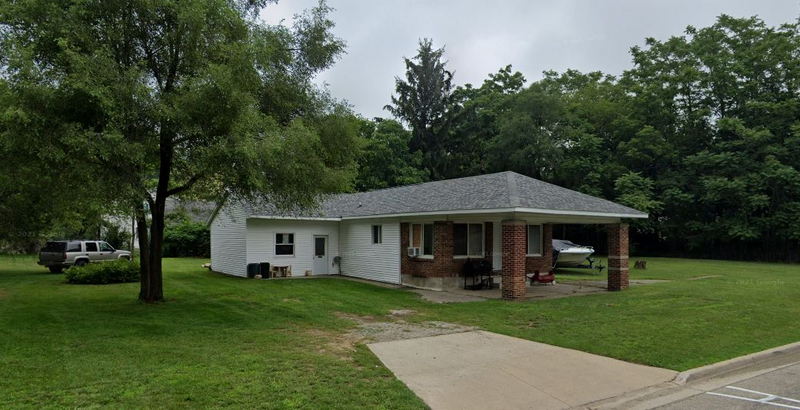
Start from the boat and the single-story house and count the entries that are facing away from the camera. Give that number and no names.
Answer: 0

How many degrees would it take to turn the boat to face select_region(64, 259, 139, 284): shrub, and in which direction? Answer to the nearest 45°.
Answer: approximately 135° to its right

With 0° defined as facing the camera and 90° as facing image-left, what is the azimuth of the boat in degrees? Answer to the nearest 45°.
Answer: approximately 270°

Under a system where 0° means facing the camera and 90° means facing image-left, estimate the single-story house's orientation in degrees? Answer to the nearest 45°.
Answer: approximately 315°

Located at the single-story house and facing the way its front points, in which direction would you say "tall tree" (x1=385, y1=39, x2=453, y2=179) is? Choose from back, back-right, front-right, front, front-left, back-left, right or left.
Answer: back-left

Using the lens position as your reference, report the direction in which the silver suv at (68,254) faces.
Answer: facing away from the viewer and to the right of the viewer

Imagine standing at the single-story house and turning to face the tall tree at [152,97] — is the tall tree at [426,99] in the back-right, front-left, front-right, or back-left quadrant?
back-right

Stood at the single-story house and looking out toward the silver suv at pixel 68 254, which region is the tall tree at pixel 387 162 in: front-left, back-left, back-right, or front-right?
front-right
